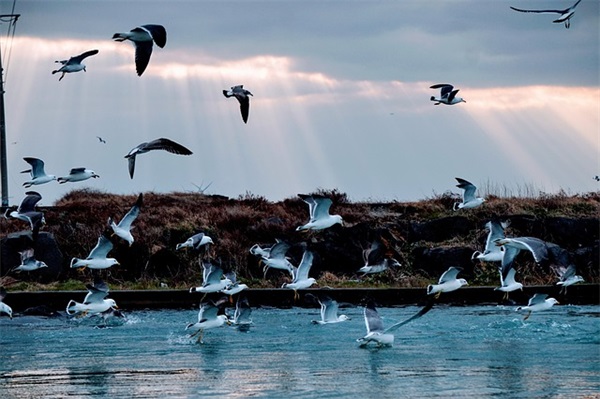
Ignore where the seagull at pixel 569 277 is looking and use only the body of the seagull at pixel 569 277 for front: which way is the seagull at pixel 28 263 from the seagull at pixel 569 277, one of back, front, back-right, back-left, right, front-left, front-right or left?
back

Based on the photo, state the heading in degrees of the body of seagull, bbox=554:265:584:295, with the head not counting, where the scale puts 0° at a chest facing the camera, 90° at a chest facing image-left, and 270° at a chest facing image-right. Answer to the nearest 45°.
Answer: approximately 270°

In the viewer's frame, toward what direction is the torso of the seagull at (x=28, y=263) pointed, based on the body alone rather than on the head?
to the viewer's right
